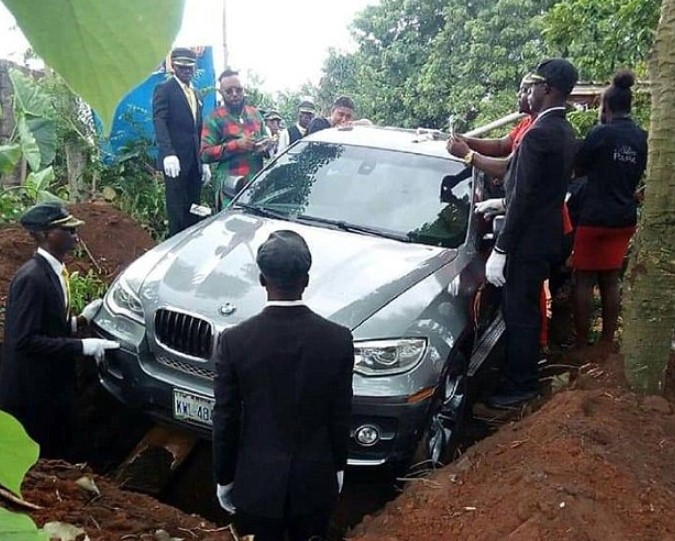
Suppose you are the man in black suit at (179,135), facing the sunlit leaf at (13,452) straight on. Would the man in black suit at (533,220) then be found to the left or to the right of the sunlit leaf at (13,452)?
left

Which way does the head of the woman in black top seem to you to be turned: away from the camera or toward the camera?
away from the camera

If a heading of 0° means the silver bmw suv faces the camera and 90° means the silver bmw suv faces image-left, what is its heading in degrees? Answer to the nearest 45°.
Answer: approximately 45°

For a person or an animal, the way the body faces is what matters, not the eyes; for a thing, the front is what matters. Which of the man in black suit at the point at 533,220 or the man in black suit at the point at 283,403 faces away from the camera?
the man in black suit at the point at 283,403

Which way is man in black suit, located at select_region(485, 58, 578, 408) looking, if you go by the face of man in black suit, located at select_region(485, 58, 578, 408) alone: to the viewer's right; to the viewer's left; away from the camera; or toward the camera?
to the viewer's left

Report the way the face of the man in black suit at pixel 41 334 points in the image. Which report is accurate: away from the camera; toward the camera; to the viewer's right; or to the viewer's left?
to the viewer's right

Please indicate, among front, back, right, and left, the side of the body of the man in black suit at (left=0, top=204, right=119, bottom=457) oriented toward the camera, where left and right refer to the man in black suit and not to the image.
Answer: right

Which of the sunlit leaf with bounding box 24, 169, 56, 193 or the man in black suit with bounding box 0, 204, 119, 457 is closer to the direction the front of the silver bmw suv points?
the man in black suit

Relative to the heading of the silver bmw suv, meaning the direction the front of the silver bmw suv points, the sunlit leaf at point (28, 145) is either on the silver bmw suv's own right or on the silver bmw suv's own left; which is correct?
on the silver bmw suv's own right

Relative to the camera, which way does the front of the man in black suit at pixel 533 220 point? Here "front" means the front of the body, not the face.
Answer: to the viewer's left

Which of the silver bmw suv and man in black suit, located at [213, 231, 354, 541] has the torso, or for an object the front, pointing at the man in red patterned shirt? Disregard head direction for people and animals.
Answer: the man in black suit

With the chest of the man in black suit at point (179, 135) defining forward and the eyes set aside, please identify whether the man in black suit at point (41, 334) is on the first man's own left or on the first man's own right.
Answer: on the first man's own right

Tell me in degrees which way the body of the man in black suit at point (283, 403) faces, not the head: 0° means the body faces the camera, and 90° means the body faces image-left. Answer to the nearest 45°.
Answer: approximately 180°
